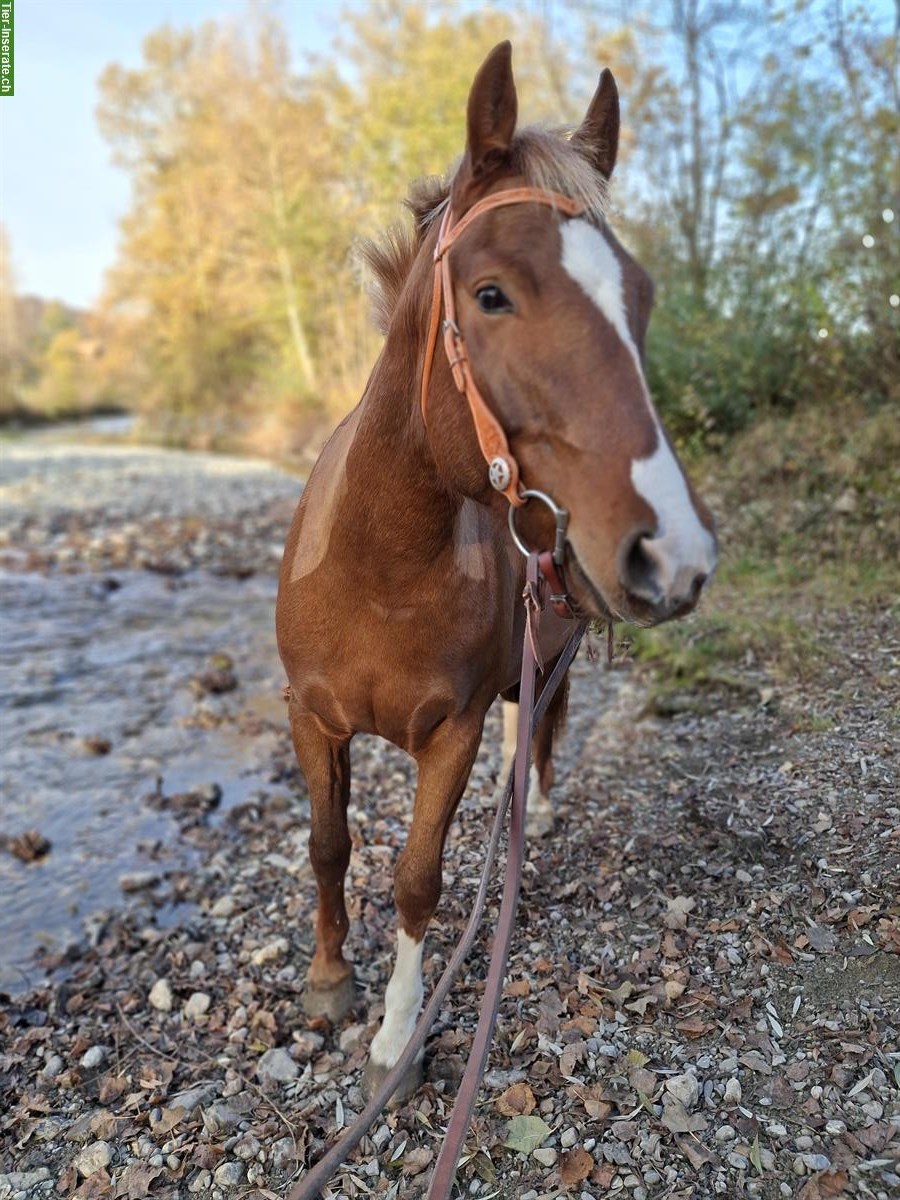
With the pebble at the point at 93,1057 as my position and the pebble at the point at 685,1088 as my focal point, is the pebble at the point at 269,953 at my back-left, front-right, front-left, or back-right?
front-left

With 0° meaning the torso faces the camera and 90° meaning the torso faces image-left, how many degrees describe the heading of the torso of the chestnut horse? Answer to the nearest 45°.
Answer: approximately 0°

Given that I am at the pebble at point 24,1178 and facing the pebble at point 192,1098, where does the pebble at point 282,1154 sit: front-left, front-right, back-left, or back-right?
front-right

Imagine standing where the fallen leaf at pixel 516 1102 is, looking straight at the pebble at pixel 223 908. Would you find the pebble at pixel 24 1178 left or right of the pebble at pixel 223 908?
left

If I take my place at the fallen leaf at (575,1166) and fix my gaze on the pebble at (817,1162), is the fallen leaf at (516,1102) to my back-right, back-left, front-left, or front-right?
back-left

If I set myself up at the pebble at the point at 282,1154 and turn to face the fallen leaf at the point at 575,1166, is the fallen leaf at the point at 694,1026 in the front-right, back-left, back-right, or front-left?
front-left
